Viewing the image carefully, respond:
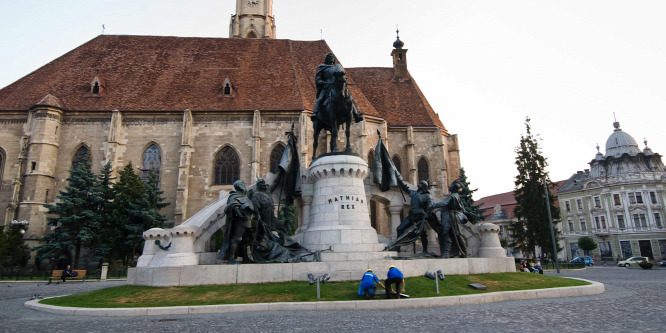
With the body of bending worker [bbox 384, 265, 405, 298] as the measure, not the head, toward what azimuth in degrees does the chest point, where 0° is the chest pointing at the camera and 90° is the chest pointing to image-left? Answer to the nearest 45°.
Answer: approximately 180°

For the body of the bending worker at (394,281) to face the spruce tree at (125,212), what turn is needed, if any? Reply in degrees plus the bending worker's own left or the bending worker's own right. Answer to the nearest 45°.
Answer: approximately 45° to the bending worker's own left

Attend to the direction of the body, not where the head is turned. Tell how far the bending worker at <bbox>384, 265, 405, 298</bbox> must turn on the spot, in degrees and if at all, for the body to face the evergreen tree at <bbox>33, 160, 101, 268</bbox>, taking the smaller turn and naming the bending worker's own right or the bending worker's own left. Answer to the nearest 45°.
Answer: approximately 45° to the bending worker's own left

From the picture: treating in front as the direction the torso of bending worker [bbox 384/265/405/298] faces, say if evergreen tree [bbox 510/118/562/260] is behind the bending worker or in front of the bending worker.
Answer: in front

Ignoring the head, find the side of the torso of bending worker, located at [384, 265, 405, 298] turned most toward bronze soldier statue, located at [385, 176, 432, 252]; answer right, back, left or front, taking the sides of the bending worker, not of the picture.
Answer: front
